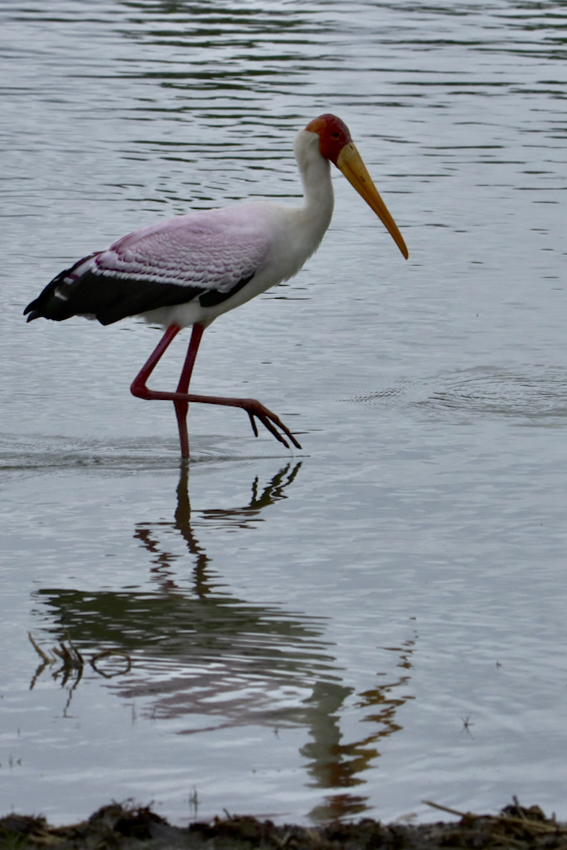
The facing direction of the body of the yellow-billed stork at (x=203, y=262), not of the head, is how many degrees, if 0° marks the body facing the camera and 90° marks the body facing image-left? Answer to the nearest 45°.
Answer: approximately 270°
